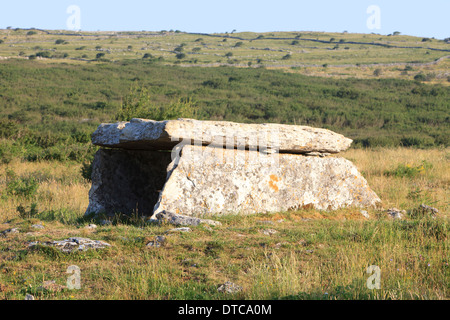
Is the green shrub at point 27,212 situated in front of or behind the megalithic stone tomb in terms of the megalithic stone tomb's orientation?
in front

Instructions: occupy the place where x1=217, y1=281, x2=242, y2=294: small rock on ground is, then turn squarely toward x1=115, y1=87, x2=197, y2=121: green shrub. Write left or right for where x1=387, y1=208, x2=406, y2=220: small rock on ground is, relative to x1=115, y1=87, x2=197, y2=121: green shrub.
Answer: right

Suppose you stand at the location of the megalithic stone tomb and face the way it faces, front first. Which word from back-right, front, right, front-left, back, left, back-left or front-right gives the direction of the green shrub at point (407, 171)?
back

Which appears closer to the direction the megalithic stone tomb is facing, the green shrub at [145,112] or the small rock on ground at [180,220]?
the small rock on ground

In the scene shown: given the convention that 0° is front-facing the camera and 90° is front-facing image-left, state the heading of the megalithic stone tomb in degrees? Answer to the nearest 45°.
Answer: approximately 45°
